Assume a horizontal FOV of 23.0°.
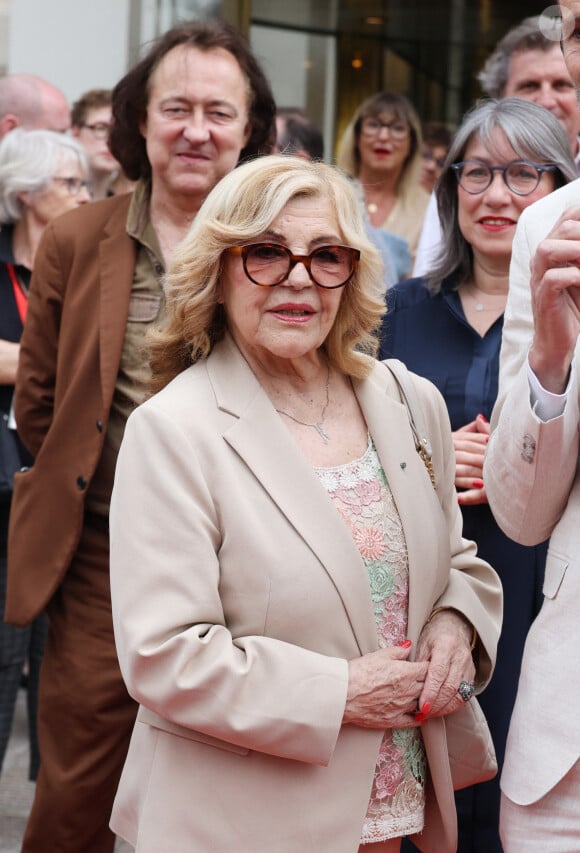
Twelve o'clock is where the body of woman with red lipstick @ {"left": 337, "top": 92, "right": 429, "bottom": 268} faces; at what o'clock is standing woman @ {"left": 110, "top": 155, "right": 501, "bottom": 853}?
The standing woman is roughly at 12 o'clock from the woman with red lipstick.

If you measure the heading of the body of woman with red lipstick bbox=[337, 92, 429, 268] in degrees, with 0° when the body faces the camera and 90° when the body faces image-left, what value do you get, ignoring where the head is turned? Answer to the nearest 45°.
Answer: approximately 0°

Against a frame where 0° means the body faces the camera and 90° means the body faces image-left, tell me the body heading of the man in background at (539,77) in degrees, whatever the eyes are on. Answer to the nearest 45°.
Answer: approximately 315°

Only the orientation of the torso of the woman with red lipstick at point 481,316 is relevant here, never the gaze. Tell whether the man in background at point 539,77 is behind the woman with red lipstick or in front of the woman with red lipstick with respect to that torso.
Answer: behind

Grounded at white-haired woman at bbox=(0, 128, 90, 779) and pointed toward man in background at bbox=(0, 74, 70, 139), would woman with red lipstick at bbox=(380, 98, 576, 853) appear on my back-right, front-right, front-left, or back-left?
back-right

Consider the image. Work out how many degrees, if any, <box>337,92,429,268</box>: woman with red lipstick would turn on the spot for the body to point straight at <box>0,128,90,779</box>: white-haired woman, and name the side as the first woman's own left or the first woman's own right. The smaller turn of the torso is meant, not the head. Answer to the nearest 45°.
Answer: approximately 45° to the first woman's own right
